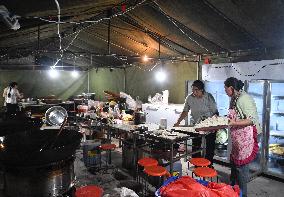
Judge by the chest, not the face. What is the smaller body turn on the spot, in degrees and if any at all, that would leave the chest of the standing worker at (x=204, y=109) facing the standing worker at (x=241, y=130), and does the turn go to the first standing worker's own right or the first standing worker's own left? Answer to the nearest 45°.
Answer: approximately 45° to the first standing worker's own left

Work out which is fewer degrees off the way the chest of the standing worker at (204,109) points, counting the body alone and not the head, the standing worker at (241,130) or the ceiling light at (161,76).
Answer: the standing worker

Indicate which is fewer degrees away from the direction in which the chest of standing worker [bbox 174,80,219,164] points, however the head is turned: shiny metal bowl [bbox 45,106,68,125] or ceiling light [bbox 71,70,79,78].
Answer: the shiny metal bowl

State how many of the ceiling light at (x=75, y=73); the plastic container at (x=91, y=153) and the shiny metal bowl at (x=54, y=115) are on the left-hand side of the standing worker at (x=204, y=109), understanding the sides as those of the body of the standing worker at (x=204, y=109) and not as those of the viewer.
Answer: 0

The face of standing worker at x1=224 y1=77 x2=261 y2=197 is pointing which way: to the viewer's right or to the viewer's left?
to the viewer's left

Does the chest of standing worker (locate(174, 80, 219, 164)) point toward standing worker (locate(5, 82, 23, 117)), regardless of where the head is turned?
no

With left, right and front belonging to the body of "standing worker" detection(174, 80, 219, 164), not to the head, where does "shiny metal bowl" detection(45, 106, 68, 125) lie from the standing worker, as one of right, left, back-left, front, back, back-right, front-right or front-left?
front-right

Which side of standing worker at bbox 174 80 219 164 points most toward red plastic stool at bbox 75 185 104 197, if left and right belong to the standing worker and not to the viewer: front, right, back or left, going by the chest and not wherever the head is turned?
front

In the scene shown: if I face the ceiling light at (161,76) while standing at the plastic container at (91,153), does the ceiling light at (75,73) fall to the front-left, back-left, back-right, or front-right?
front-left

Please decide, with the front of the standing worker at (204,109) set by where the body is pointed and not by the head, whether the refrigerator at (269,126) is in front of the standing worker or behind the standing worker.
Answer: behind

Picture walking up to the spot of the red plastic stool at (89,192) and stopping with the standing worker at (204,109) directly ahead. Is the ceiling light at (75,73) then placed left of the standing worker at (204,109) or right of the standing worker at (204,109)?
left

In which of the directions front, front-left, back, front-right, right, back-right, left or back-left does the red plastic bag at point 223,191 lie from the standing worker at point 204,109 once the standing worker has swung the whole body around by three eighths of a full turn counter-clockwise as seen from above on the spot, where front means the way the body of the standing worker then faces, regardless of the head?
right

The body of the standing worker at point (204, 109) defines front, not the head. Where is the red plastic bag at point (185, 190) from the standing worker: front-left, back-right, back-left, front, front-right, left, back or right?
front-left

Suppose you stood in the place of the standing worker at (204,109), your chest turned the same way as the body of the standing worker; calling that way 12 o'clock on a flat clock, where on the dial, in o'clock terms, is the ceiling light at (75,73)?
The ceiling light is roughly at 3 o'clock from the standing worker.

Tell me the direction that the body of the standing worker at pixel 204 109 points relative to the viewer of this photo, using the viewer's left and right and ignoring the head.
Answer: facing the viewer and to the left of the viewer

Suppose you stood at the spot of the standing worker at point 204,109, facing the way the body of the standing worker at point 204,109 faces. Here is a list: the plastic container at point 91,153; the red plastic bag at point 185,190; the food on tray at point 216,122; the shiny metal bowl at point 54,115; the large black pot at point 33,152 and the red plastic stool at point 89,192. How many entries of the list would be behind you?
0

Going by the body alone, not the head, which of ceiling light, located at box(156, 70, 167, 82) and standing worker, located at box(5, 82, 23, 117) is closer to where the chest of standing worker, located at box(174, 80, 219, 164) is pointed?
the standing worker
